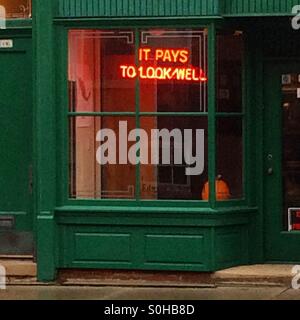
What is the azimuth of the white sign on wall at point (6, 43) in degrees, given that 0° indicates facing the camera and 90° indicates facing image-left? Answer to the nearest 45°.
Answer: approximately 0°
